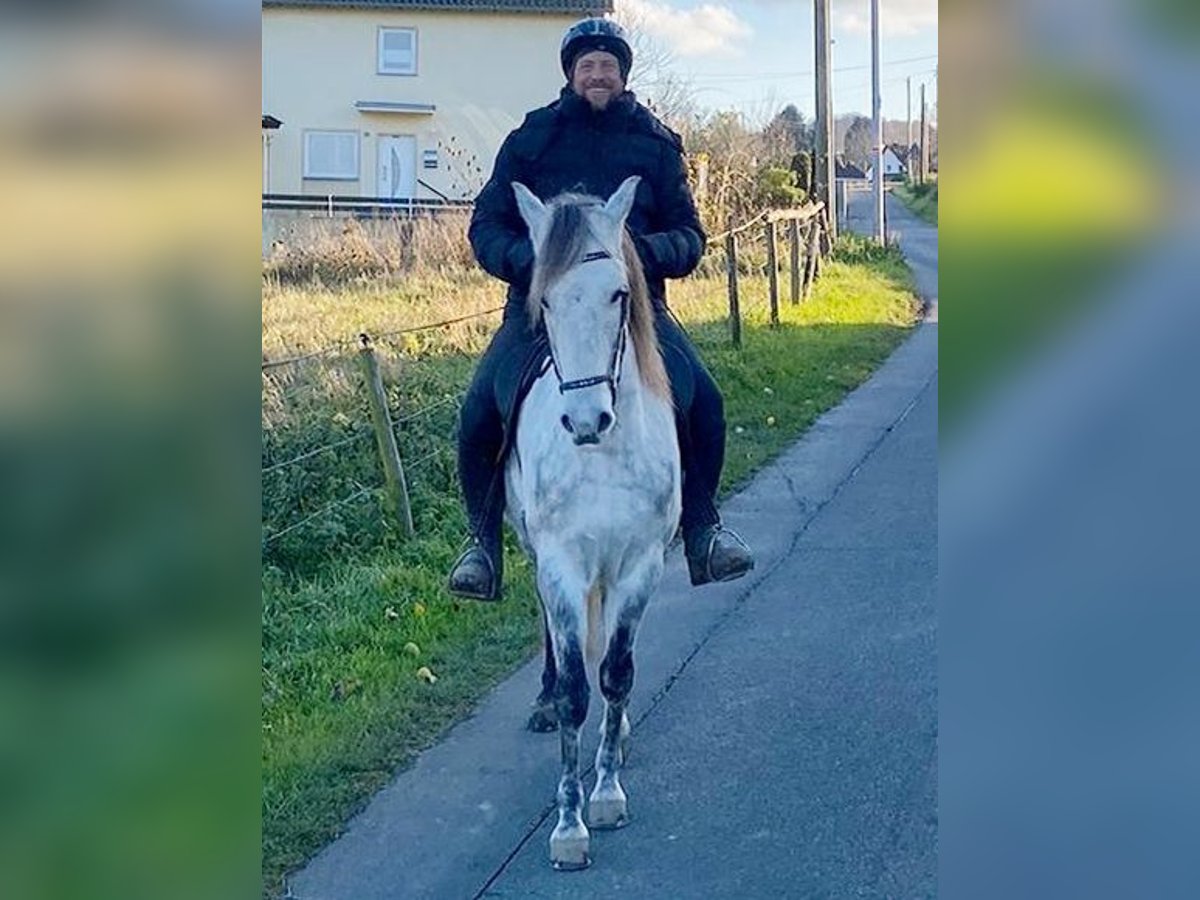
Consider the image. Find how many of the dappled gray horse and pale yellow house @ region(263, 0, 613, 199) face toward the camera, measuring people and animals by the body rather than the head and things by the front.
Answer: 2

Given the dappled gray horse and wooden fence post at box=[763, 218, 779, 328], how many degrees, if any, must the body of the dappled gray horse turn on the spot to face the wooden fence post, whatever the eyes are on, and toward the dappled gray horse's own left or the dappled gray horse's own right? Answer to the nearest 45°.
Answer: approximately 180°
